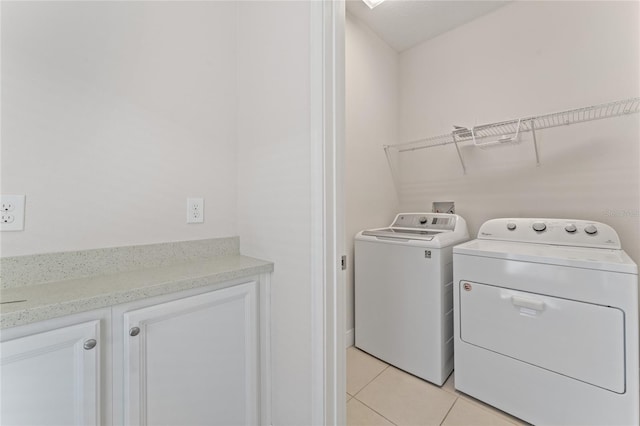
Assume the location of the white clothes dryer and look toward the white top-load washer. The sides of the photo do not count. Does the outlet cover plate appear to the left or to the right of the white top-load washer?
left

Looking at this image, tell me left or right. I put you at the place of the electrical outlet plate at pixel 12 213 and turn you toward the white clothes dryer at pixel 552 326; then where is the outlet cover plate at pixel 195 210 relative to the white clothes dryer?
left

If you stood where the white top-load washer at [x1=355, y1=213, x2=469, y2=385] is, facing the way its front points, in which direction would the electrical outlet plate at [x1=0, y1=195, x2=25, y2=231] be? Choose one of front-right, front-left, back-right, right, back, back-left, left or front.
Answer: front

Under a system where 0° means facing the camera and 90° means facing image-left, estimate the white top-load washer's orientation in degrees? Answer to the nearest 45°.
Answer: approximately 45°

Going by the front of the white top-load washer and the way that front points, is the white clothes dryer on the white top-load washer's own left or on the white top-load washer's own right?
on the white top-load washer's own left
